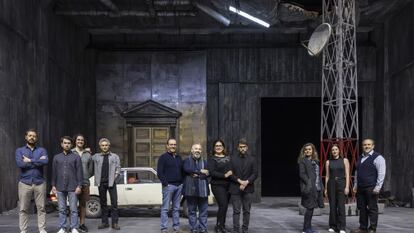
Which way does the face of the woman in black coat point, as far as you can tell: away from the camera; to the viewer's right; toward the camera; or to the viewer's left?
toward the camera

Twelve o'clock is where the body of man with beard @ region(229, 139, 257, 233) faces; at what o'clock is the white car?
The white car is roughly at 5 o'clock from the man with beard.

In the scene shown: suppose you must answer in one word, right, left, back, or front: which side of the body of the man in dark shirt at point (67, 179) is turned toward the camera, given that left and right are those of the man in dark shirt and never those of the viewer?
front

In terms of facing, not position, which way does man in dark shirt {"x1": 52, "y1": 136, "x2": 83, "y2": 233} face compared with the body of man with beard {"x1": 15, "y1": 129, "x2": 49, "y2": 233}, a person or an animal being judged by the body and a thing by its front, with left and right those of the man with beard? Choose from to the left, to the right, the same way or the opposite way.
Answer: the same way

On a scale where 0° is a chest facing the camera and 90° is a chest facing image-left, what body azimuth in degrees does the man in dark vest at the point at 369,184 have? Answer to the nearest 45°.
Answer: approximately 45°

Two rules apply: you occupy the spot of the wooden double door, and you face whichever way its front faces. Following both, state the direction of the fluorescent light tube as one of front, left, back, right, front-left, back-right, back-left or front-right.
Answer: front-left

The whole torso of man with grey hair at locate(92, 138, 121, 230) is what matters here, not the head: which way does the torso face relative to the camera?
toward the camera

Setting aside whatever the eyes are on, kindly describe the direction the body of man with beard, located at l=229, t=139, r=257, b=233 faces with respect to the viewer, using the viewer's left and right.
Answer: facing the viewer

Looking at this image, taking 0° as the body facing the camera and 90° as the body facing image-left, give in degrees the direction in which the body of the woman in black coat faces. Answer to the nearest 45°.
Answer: approximately 315°

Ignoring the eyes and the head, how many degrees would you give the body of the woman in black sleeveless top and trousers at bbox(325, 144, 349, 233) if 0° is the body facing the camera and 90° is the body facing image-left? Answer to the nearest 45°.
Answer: approximately 0°

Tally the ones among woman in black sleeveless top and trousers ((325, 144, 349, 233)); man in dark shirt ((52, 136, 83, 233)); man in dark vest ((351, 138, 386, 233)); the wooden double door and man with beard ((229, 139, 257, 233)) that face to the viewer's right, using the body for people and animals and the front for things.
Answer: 0

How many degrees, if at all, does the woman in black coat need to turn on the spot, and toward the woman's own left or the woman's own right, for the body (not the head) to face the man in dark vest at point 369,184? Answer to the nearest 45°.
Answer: approximately 90° to the woman's own left

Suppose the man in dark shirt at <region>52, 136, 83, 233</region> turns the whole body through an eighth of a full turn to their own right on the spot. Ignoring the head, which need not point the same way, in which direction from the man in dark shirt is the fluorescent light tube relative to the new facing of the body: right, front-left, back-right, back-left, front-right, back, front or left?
back

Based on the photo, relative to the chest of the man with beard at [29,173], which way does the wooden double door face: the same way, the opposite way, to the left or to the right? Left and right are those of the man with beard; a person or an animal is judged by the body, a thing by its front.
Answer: the same way

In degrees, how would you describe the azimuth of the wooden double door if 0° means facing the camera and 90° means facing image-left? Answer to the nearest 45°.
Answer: approximately 0°

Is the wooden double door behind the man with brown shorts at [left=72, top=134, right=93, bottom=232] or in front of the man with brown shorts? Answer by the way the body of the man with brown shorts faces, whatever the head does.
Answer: behind
